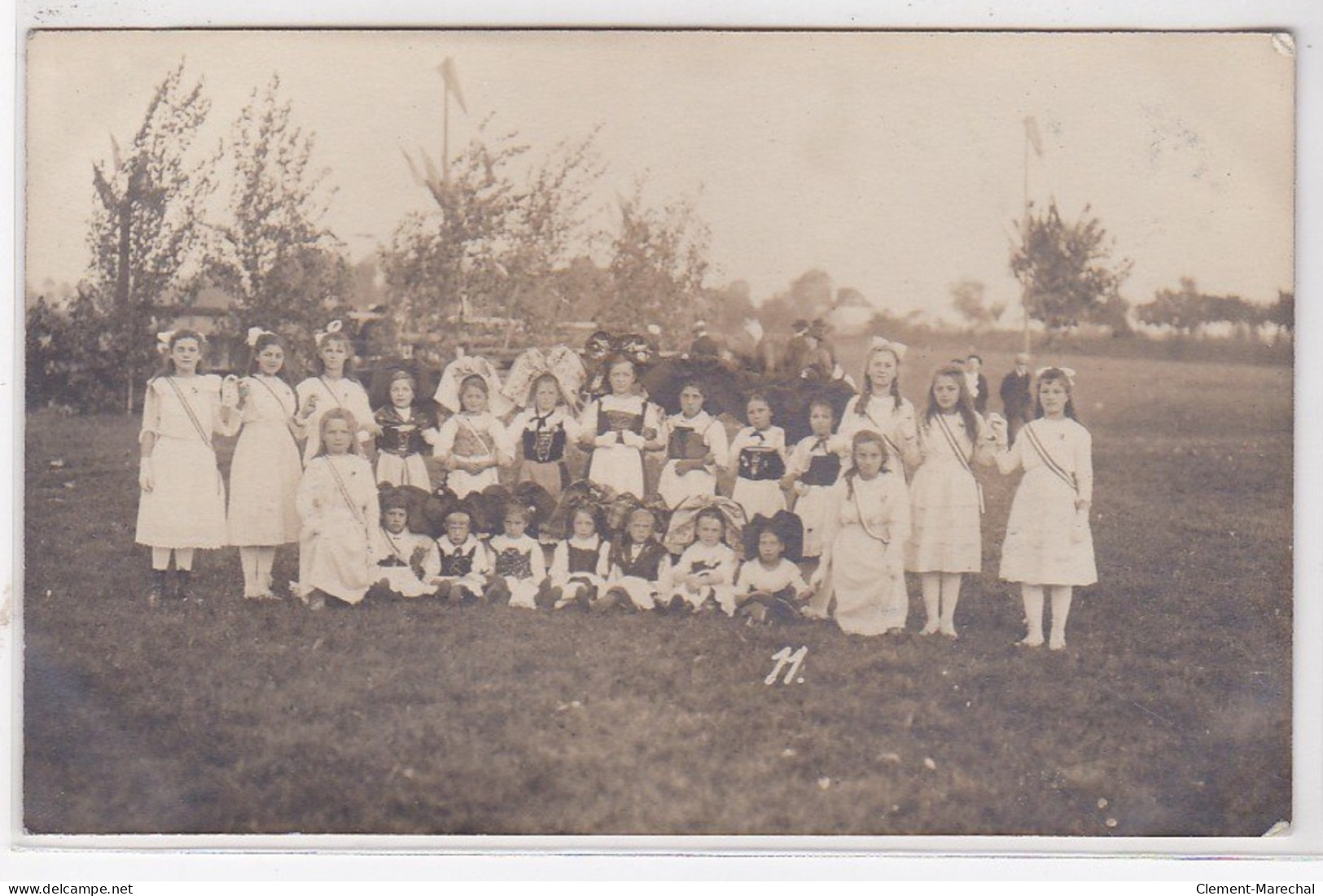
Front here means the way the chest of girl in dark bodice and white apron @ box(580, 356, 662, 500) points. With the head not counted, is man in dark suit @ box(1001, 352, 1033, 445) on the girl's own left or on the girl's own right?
on the girl's own left

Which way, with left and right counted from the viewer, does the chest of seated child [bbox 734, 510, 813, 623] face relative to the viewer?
facing the viewer

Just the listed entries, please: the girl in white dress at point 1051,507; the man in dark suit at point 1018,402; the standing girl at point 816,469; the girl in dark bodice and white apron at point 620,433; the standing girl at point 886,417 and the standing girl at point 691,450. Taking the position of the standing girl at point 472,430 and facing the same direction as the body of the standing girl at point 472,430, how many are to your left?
6

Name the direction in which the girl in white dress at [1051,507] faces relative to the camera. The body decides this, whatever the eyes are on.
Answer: toward the camera

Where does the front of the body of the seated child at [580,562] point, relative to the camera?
toward the camera

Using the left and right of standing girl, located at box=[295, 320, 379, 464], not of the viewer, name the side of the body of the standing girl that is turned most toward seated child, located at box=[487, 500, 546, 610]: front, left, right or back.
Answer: left

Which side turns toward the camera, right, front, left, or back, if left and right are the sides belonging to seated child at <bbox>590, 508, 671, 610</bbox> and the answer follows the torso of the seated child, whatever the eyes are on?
front
